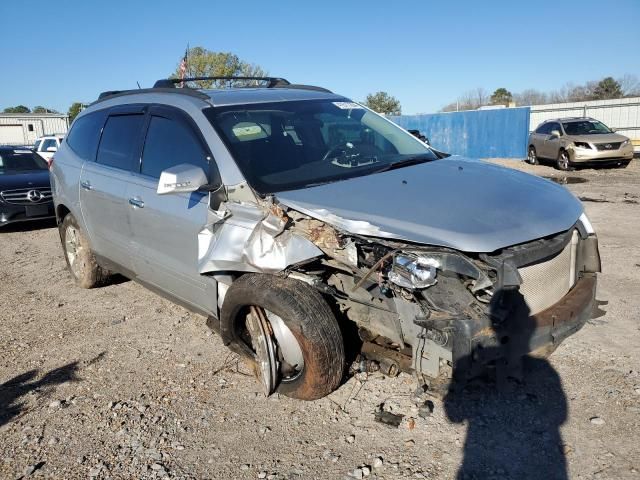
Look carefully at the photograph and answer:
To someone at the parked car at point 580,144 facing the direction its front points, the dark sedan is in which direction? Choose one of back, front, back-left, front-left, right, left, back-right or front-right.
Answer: right

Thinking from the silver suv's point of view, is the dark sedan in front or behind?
behind

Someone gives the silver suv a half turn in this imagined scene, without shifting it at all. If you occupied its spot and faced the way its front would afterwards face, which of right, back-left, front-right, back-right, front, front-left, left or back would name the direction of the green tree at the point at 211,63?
front-right

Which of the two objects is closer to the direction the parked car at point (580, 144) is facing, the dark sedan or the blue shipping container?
the dark sedan

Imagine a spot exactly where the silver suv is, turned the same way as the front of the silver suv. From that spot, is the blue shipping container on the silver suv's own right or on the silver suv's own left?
on the silver suv's own left

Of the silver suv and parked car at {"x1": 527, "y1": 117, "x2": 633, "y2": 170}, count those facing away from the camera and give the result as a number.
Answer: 0

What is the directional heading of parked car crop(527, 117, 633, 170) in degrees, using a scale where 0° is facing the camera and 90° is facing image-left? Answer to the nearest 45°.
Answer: approximately 315°

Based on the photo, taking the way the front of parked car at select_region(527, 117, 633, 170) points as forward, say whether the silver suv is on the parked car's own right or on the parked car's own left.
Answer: on the parked car's own right

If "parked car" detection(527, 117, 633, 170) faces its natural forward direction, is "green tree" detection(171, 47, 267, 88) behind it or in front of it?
behind

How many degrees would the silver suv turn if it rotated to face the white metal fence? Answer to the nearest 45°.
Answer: approximately 90° to its left

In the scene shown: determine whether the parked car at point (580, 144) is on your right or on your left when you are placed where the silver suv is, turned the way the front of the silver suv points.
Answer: on your left

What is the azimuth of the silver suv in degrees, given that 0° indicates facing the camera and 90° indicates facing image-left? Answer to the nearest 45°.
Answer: approximately 315°
